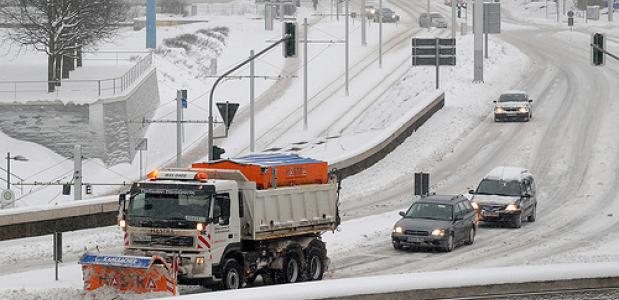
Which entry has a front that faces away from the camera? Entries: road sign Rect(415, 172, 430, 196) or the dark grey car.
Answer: the road sign

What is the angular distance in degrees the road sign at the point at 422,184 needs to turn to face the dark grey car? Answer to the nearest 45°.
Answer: approximately 180°

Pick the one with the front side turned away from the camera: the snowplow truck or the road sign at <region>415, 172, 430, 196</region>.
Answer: the road sign

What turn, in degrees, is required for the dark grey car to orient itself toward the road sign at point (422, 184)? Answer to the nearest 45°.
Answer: approximately 135° to its right

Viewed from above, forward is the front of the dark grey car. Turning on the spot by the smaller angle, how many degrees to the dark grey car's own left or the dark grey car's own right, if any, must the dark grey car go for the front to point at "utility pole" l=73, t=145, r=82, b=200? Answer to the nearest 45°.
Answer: approximately 90° to the dark grey car's own right

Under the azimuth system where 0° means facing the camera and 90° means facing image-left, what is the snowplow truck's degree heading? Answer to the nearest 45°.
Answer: approximately 45°

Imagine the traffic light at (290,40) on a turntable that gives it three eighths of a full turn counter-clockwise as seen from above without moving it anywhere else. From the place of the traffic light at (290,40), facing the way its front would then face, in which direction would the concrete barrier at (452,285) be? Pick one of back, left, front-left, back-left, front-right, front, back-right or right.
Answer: front-left

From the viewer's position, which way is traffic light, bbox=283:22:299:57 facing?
facing away from the viewer

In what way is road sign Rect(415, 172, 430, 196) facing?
away from the camera

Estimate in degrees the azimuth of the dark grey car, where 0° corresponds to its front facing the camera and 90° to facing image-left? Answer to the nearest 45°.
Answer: approximately 45°
